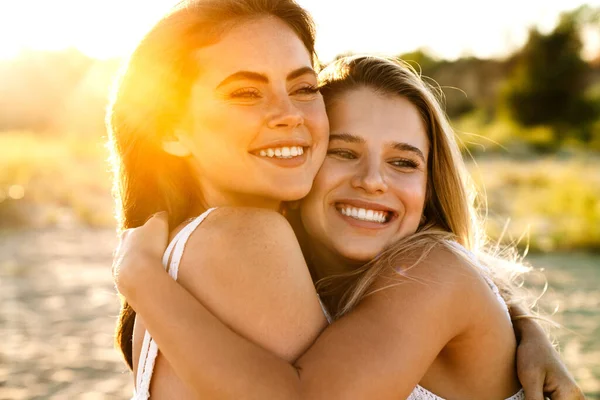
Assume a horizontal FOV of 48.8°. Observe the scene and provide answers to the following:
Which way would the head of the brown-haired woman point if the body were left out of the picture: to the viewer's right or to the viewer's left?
to the viewer's right

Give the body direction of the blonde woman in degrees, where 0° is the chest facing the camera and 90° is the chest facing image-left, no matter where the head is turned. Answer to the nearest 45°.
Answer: approximately 90°
